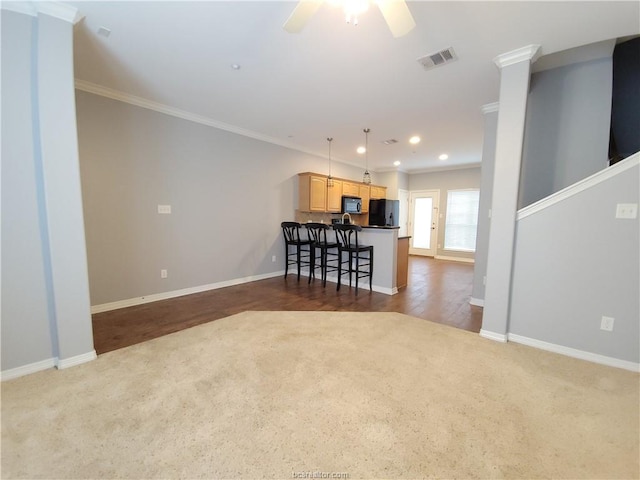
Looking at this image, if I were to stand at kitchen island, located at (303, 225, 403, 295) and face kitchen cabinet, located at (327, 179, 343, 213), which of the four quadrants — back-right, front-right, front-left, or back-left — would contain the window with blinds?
front-right

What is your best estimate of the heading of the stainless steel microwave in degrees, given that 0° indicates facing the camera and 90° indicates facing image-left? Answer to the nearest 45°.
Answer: approximately 315°

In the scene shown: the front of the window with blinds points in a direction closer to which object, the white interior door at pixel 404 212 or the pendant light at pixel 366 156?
the pendant light

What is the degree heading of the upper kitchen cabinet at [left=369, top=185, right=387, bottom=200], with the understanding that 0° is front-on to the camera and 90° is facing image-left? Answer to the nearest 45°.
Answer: approximately 315°

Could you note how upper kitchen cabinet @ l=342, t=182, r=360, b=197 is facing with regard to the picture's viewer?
facing the viewer and to the right of the viewer

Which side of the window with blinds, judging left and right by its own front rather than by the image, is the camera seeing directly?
front

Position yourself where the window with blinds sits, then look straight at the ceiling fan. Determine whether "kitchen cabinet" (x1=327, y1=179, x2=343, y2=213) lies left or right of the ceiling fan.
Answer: right

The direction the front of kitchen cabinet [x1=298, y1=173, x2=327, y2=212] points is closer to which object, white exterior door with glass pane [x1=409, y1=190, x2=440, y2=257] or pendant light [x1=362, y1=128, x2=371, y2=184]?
the pendant light

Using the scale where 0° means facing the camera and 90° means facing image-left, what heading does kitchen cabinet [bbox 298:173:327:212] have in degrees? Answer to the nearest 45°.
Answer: approximately 315°

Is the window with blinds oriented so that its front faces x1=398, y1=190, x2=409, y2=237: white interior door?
no

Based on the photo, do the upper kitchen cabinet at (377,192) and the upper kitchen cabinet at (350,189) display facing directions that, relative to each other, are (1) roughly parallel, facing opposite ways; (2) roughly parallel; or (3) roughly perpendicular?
roughly parallel

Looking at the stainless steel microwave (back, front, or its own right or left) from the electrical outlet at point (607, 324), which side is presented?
front

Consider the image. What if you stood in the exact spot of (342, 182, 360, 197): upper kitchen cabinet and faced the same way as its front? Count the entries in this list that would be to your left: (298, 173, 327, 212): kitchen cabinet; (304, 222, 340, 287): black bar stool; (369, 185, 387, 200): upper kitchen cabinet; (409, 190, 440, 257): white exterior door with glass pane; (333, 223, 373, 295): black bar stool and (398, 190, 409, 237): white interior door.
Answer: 3

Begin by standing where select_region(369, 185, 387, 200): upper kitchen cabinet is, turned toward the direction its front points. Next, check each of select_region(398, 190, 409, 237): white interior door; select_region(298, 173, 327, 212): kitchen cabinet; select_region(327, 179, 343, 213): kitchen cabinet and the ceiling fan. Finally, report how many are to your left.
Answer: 1

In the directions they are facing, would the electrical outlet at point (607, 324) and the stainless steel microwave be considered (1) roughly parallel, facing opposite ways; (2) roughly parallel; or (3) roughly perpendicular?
roughly perpendicular

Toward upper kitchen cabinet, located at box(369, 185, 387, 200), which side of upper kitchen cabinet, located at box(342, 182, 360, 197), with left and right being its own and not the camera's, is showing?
left

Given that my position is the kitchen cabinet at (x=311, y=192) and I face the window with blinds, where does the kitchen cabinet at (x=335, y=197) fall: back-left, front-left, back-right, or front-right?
front-left

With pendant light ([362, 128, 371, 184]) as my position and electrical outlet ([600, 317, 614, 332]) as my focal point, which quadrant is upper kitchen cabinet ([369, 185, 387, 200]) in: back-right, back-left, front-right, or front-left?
back-left
